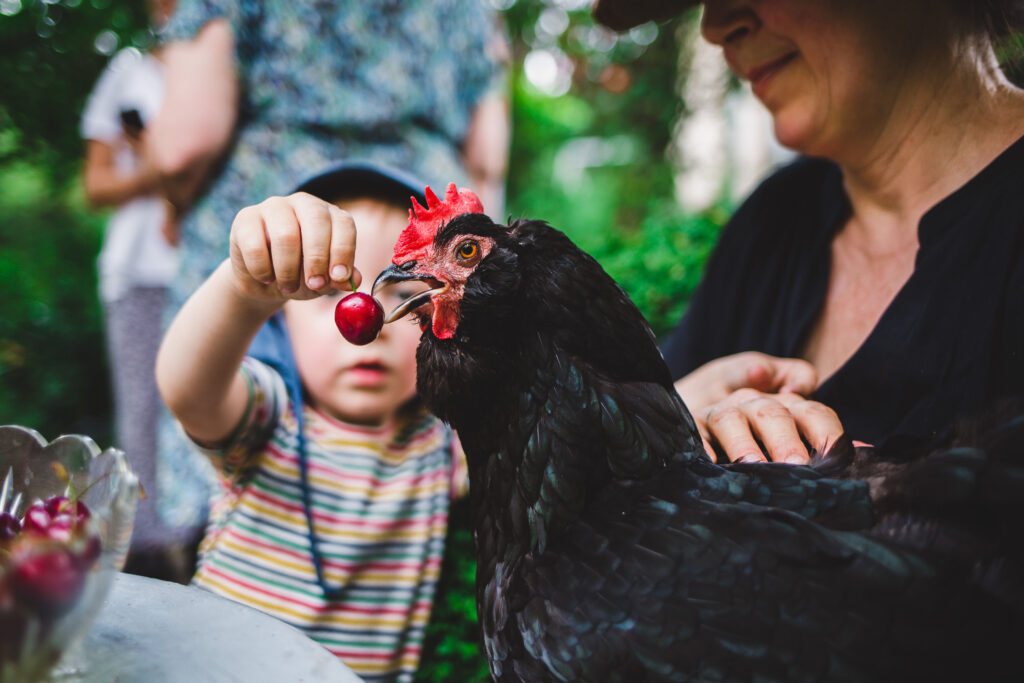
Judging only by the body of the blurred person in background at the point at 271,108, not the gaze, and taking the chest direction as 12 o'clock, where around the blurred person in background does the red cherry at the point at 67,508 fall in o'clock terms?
The red cherry is roughly at 12 o'clock from the blurred person in background.

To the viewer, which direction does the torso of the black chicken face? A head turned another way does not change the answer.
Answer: to the viewer's left

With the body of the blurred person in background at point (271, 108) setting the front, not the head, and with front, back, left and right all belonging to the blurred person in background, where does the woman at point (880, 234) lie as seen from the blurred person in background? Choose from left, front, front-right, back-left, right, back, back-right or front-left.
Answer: front-left

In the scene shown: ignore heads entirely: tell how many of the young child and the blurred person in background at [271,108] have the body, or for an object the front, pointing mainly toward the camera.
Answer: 2

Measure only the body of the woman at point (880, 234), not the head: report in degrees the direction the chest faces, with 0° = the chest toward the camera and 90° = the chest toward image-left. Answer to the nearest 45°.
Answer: approximately 45°

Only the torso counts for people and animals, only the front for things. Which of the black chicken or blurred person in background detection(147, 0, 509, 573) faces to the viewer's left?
the black chicken

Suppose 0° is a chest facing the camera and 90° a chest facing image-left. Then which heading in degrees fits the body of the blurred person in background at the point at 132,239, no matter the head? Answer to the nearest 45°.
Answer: approximately 315°

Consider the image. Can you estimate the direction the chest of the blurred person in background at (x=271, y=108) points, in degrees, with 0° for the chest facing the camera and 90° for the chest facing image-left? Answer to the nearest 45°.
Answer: approximately 0°

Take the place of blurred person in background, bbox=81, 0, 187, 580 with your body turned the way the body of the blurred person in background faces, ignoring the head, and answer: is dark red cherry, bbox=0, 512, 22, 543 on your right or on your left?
on your right

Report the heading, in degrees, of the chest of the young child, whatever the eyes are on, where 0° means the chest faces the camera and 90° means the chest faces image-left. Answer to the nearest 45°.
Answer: approximately 0°

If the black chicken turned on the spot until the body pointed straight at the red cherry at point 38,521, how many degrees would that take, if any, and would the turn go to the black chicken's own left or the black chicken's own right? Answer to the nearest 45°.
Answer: approximately 45° to the black chicken's own left

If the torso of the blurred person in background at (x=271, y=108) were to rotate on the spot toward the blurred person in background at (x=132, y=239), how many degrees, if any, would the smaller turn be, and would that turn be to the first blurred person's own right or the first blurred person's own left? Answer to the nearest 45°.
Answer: approximately 135° to the first blurred person's own right
